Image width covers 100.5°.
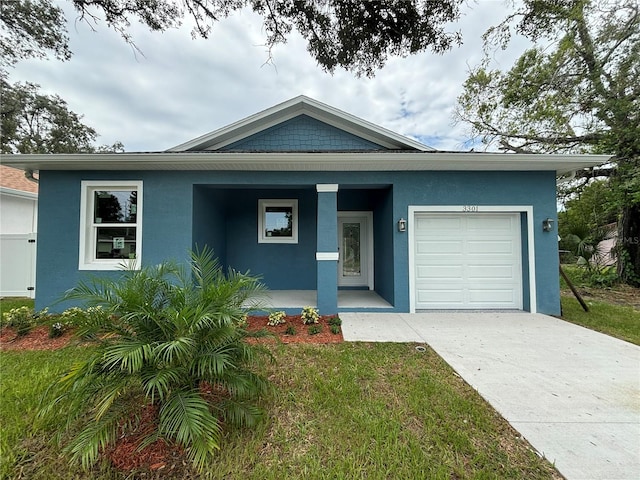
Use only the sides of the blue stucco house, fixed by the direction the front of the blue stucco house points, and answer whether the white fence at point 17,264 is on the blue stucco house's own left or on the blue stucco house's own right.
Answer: on the blue stucco house's own right

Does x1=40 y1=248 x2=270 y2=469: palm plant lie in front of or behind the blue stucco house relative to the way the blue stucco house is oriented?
in front

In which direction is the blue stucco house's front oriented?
toward the camera

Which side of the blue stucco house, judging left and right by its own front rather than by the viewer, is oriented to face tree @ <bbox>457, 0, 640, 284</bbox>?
left

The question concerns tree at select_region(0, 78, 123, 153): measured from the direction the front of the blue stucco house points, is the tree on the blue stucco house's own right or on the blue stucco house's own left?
on the blue stucco house's own right

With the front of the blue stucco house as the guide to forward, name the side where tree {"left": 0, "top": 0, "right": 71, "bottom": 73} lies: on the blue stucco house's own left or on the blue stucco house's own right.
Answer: on the blue stucco house's own right
